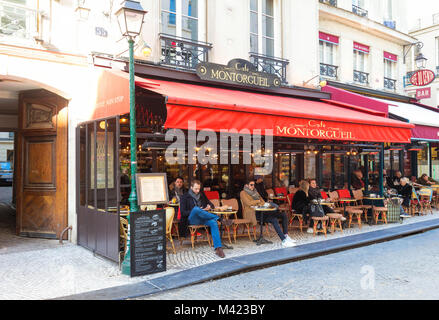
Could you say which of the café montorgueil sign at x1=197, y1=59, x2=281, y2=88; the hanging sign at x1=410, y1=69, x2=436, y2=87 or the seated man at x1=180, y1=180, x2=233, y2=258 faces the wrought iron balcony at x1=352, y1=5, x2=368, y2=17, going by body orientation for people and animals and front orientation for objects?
the hanging sign

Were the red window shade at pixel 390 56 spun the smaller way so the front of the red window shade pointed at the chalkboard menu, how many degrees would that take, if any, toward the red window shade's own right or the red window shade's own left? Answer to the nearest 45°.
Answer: approximately 45° to the red window shade's own right

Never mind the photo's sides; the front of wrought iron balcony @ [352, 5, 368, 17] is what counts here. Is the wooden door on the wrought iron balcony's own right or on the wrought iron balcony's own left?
on the wrought iron balcony's own right

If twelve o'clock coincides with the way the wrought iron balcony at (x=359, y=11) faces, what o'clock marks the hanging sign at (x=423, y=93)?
The hanging sign is roughly at 9 o'clock from the wrought iron balcony.

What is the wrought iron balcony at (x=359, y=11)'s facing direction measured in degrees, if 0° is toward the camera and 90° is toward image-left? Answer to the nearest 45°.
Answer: approximately 315°
